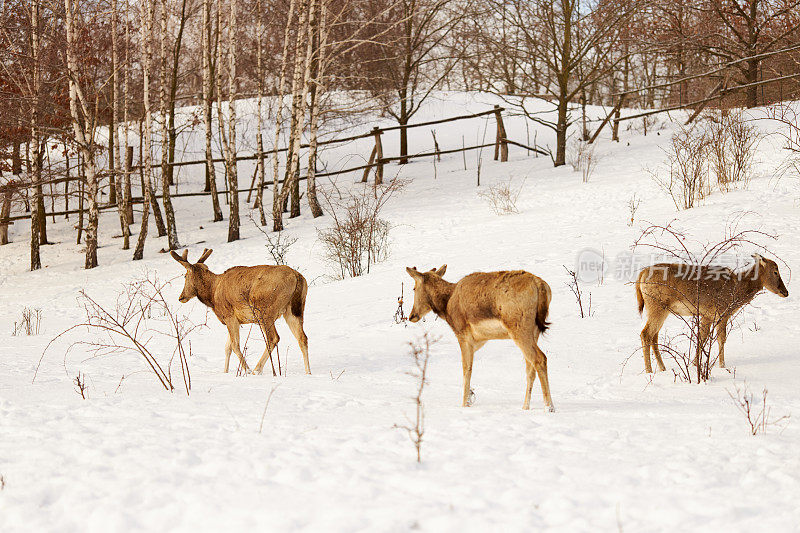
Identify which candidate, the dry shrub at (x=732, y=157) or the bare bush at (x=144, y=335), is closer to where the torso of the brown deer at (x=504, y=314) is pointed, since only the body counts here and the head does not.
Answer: the bare bush

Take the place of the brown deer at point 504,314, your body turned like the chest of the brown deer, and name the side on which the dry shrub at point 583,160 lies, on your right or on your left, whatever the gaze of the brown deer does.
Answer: on your right

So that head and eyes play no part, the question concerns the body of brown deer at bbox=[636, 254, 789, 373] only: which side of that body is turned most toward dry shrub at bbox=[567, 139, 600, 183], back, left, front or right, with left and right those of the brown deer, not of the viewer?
left

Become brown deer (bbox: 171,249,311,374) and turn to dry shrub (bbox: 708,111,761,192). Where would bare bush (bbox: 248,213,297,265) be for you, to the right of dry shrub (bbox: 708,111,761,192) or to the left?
left

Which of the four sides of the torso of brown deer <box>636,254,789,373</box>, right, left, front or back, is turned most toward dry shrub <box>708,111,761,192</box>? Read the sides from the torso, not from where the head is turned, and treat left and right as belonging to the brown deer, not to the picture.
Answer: left

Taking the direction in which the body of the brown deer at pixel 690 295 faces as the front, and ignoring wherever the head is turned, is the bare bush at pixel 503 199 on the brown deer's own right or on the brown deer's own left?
on the brown deer's own left

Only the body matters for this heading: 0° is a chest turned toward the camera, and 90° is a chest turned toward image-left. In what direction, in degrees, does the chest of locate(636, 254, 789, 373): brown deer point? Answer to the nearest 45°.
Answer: approximately 270°

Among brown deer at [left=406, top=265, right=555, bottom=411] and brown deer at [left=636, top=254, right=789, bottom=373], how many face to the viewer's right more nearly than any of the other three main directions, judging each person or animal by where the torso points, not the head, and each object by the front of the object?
1

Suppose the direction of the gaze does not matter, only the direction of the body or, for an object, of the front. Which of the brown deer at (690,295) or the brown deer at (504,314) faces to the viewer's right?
the brown deer at (690,295)

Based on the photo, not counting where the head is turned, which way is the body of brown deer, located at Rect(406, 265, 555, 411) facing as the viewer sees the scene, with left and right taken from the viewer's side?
facing away from the viewer and to the left of the viewer
